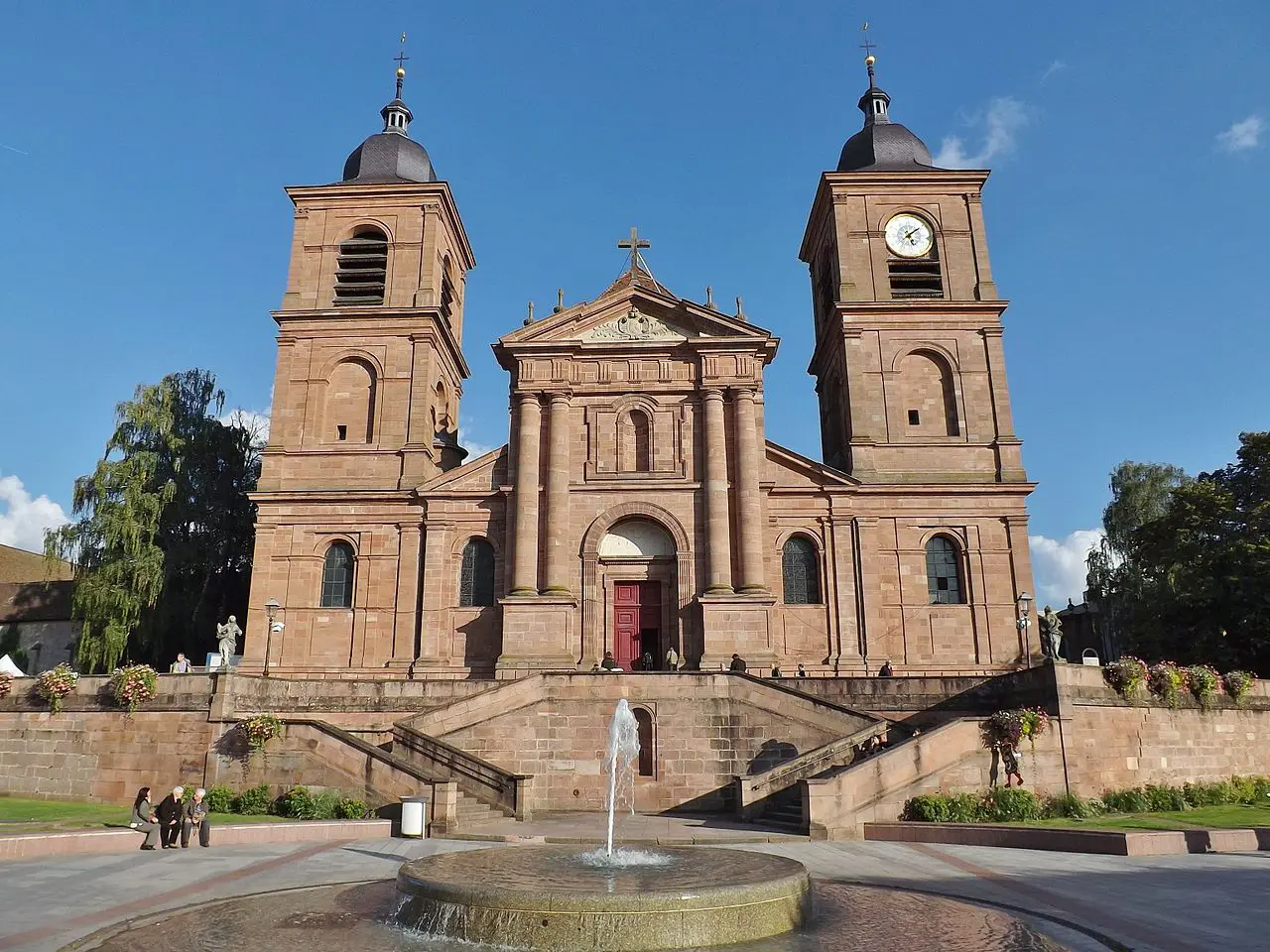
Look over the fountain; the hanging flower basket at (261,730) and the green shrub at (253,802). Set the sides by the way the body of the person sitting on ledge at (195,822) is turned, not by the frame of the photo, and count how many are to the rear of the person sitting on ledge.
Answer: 2

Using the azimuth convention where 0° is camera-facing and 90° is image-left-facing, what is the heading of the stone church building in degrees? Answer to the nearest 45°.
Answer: approximately 0°

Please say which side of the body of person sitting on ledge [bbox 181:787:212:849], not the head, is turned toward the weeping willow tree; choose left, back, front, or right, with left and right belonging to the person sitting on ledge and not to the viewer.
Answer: back

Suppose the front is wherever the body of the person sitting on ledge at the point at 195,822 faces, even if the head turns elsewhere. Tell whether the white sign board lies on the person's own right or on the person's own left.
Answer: on the person's own left

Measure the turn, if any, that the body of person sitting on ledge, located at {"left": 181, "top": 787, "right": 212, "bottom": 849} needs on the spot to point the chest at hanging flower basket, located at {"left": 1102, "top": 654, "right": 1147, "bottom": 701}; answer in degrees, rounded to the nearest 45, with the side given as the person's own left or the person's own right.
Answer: approximately 90° to the person's own left

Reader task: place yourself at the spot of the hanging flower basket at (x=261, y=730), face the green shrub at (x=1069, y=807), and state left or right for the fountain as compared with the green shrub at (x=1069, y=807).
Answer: right

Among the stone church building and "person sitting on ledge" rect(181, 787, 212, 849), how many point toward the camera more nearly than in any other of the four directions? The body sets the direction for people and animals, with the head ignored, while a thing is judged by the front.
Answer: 2

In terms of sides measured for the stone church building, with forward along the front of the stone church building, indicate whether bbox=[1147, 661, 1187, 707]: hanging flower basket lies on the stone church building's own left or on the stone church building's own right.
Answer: on the stone church building's own left

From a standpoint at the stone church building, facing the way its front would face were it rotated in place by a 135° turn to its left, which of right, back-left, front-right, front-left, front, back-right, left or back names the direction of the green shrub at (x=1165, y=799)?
right

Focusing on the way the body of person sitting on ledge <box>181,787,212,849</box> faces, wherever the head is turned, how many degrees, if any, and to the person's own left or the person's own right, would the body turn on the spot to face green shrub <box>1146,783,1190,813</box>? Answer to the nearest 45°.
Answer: approximately 90° to the person's own left

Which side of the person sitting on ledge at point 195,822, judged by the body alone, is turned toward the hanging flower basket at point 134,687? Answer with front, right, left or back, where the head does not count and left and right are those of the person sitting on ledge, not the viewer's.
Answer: back

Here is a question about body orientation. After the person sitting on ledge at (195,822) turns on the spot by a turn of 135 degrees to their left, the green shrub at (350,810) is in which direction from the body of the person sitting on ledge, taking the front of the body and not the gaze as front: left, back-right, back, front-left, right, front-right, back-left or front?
front
